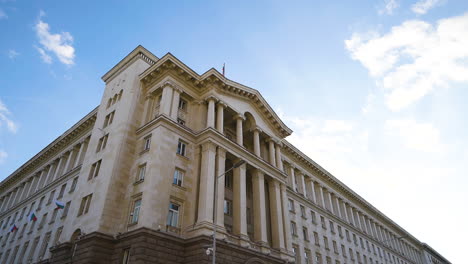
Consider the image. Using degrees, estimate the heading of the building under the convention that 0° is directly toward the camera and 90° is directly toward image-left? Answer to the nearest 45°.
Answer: approximately 315°
